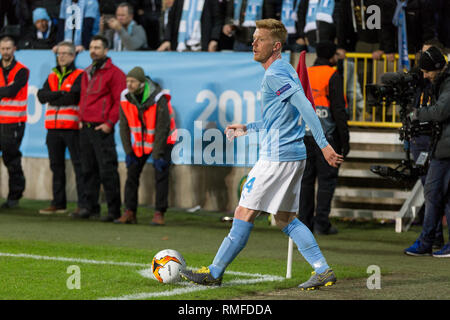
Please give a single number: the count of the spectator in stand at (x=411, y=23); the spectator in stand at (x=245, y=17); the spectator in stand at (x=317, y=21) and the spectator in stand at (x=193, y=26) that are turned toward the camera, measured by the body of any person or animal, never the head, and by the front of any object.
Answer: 4

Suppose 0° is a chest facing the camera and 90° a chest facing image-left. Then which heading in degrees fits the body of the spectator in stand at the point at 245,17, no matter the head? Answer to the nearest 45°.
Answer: approximately 0°

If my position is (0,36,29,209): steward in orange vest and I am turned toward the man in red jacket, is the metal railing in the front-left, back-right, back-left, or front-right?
front-left

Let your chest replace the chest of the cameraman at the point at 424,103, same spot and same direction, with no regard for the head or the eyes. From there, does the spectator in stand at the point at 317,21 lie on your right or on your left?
on your right

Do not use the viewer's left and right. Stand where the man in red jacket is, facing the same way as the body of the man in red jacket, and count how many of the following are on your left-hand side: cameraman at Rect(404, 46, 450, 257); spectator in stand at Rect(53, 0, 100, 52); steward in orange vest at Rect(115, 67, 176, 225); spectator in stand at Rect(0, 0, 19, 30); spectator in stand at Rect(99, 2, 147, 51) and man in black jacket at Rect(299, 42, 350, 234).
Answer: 3

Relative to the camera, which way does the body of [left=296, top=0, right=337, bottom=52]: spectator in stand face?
toward the camera

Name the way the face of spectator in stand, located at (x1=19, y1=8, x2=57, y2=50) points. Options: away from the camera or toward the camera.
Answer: toward the camera

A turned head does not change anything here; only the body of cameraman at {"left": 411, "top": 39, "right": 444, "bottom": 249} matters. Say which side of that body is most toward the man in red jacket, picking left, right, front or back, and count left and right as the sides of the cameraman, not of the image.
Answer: front

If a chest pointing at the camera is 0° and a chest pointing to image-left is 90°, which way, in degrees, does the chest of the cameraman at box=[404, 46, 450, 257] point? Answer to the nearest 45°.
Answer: approximately 90°

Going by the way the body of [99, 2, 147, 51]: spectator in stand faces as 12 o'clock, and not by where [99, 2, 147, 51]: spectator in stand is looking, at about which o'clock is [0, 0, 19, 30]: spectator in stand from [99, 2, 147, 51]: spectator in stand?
[0, 0, 19, 30]: spectator in stand is roughly at 3 o'clock from [99, 2, 147, 51]: spectator in stand.

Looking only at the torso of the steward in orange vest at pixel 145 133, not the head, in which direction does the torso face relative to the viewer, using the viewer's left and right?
facing the viewer and to the left of the viewer

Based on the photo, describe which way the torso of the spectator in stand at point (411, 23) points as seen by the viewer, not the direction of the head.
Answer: toward the camera

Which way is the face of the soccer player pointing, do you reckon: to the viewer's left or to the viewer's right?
to the viewer's left
